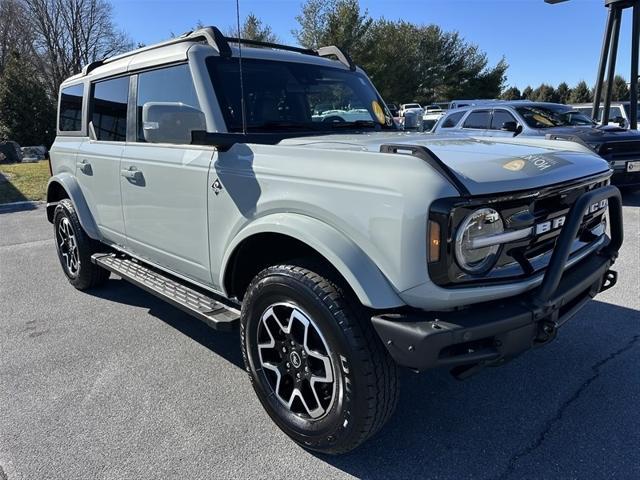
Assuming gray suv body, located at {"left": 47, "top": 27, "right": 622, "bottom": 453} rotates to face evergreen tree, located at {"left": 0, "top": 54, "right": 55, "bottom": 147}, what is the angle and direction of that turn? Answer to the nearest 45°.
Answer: approximately 180°

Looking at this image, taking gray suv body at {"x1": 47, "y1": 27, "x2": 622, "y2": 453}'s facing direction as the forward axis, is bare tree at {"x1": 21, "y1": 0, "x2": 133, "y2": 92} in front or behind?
behind

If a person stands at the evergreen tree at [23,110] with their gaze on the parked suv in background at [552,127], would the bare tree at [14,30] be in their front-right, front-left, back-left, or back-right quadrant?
back-left

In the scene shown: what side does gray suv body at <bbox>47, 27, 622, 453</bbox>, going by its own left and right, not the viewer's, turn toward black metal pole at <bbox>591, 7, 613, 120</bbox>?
left

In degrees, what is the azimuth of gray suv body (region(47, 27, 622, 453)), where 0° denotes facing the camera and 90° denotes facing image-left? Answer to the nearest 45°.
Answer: approximately 315°

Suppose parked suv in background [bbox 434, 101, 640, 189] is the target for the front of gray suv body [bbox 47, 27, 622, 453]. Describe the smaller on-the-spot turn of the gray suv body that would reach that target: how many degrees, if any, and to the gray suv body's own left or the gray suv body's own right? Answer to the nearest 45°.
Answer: approximately 90° to the gray suv body's own left
